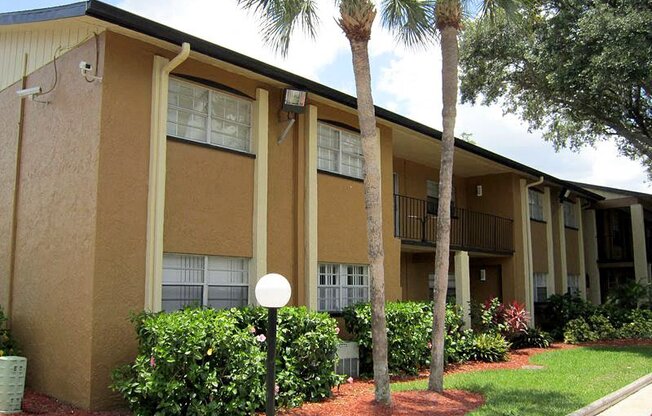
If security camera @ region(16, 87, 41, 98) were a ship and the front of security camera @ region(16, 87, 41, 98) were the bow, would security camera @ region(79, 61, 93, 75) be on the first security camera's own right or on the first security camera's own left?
on the first security camera's own left

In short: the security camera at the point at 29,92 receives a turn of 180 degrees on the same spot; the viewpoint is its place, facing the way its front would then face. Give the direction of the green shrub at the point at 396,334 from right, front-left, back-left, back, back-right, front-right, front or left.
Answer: front

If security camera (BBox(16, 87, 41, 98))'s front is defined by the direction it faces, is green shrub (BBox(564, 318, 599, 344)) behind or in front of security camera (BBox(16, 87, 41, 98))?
behind

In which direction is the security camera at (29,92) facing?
to the viewer's left

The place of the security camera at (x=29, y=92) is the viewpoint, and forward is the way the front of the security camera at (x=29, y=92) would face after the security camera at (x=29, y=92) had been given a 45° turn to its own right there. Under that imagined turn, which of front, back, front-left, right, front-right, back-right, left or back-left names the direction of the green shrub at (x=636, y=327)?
back-right
